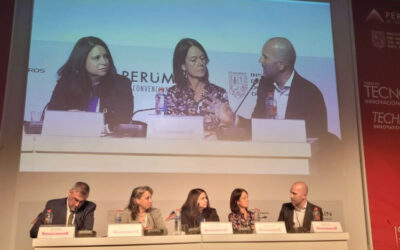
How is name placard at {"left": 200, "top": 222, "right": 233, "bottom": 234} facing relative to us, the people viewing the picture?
facing the viewer

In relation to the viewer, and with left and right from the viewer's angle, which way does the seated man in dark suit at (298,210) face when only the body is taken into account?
facing the viewer and to the left of the viewer

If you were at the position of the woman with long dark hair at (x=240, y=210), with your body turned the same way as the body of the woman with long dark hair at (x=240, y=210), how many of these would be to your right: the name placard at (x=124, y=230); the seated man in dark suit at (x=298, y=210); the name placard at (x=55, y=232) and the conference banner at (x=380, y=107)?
2

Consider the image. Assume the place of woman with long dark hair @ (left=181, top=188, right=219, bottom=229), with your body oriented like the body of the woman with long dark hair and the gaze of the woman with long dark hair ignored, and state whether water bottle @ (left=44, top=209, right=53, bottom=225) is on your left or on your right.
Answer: on your right

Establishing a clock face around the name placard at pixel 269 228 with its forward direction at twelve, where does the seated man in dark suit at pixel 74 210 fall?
The seated man in dark suit is roughly at 3 o'clock from the name placard.

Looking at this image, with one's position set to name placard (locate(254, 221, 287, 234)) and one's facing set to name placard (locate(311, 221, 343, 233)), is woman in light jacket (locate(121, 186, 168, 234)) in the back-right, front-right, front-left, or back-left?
back-left

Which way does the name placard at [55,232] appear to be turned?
toward the camera

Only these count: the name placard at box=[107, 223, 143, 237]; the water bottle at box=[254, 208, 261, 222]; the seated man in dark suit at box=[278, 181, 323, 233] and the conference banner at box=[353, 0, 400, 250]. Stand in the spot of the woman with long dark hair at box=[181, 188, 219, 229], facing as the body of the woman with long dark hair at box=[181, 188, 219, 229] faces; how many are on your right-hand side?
1

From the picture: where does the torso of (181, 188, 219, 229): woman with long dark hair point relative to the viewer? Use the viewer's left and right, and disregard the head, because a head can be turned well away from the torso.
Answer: facing the viewer and to the right of the viewer

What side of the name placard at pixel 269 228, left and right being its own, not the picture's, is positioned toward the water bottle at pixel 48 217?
right

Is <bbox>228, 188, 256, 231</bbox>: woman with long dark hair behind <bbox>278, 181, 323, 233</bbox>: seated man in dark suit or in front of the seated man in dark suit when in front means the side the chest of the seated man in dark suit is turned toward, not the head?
in front

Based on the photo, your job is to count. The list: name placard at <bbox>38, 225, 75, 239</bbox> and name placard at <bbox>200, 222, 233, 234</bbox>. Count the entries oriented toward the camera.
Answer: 2
